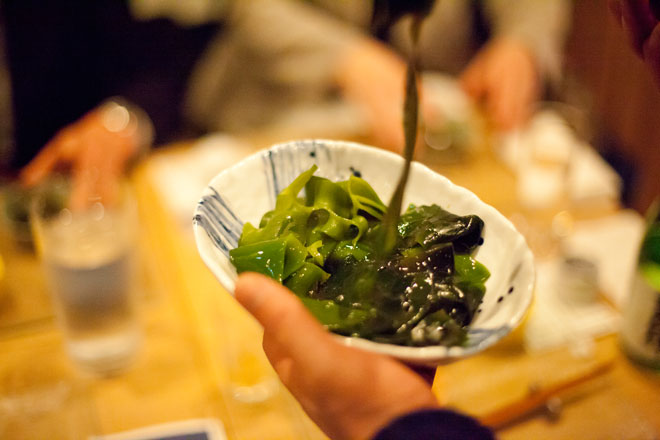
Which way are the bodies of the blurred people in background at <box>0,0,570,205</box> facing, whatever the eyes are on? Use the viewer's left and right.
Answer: facing the viewer

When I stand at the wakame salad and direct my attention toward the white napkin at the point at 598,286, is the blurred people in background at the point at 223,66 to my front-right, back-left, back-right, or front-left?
front-left

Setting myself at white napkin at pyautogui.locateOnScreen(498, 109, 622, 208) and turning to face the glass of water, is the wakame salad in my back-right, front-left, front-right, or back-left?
front-left

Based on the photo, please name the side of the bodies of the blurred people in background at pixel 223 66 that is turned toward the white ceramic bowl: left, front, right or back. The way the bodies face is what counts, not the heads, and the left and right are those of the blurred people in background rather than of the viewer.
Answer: front

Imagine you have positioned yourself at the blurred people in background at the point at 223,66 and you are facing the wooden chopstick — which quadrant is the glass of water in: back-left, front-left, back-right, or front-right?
front-right

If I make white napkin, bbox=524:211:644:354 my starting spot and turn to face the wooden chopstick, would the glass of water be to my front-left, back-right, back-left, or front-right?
front-right

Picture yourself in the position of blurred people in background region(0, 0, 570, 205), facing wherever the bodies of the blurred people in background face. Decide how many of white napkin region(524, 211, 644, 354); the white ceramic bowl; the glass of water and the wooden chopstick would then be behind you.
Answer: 0

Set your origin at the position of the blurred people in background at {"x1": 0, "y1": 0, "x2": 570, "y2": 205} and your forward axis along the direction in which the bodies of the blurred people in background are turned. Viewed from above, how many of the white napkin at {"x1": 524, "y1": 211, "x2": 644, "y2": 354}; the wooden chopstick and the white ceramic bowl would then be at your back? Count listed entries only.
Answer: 0

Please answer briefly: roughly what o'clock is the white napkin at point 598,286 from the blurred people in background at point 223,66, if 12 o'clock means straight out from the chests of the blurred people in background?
The white napkin is roughly at 11 o'clock from the blurred people in background.

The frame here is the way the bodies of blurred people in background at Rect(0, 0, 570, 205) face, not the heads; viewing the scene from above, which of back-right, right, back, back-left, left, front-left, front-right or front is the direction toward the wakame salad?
front

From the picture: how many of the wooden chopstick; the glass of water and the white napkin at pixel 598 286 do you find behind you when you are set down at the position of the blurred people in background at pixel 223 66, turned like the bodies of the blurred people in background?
0
